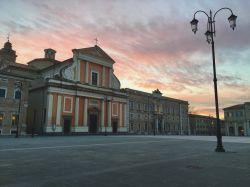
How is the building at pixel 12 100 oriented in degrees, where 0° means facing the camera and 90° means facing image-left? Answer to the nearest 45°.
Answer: approximately 315°

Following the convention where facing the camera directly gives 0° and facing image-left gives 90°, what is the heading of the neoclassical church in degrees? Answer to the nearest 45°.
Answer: approximately 315°
